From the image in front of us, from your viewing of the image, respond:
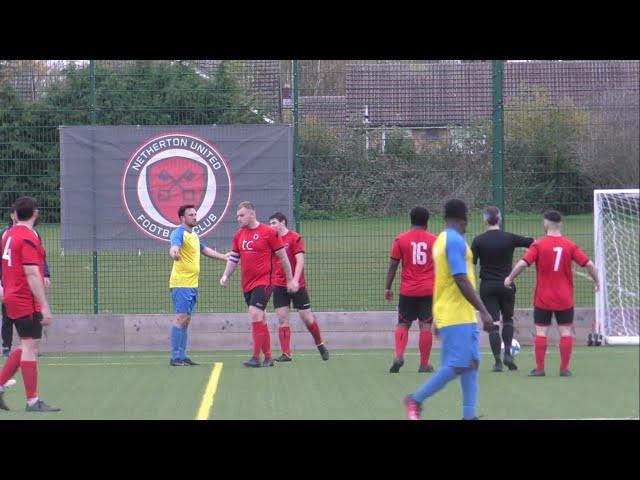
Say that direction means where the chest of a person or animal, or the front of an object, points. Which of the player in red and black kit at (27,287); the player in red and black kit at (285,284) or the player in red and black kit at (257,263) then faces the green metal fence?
the player in red and black kit at (27,287)

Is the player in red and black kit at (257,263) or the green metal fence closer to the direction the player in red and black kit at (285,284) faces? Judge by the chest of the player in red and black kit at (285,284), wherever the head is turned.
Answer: the player in red and black kit

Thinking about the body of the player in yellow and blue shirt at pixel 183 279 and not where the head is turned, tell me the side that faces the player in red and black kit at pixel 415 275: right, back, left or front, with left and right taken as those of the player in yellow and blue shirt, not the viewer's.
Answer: front

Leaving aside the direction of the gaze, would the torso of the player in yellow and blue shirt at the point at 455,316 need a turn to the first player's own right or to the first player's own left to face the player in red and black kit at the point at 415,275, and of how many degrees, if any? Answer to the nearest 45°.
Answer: approximately 45° to the first player's own left

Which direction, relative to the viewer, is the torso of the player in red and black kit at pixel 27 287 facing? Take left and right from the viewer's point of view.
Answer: facing away from the viewer and to the right of the viewer

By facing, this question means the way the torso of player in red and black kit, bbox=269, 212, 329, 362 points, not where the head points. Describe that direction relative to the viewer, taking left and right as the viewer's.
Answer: facing the viewer and to the left of the viewer

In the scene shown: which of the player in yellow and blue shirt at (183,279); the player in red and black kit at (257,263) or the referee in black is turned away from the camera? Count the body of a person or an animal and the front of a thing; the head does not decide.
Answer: the referee in black

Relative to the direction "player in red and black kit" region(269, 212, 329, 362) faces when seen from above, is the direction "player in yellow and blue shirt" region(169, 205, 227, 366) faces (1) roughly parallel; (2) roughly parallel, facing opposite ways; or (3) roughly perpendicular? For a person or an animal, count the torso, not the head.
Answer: roughly perpendicular

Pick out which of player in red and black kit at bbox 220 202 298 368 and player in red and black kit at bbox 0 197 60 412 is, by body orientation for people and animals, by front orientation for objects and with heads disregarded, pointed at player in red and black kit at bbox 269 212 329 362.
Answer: player in red and black kit at bbox 0 197 60 412

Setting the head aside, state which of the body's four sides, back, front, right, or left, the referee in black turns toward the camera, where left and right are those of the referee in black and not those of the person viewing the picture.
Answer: back

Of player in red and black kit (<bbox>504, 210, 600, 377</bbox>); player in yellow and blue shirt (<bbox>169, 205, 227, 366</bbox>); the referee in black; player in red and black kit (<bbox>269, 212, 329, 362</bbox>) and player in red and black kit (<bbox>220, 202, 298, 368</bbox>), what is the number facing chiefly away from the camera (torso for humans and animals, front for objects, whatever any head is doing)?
2

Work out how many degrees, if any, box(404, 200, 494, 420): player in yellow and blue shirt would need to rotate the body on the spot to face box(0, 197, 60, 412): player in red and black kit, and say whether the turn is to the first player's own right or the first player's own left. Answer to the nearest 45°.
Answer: approximately 135° to the first player's own left

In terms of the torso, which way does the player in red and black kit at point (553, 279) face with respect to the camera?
away from the camera

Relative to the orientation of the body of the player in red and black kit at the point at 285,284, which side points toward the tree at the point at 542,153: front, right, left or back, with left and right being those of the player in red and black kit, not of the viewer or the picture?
back

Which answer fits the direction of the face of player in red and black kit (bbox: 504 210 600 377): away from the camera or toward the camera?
away from the camera

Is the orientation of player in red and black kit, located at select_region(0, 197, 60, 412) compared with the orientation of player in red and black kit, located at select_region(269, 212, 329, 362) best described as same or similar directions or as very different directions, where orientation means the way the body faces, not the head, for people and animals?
very different directions

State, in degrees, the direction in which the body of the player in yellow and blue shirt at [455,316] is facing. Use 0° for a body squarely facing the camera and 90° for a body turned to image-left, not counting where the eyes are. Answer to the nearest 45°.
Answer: approximately 225°
